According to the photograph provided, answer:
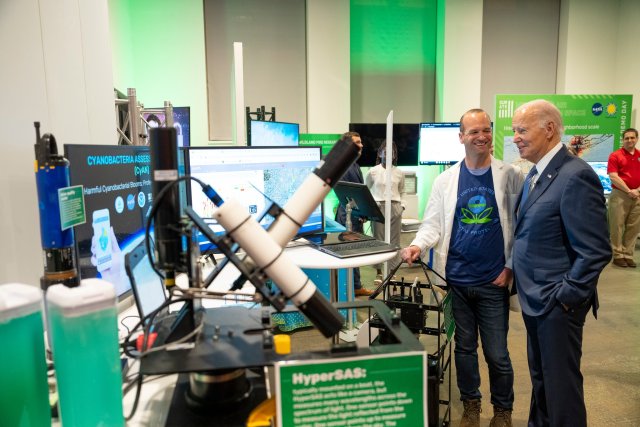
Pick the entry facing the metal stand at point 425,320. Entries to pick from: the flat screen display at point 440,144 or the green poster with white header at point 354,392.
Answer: the flat screen display

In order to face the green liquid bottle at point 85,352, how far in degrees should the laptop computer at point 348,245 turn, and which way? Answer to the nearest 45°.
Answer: approximately 45° to its right

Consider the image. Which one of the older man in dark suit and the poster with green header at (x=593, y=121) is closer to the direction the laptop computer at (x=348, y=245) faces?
the older man in dark suit

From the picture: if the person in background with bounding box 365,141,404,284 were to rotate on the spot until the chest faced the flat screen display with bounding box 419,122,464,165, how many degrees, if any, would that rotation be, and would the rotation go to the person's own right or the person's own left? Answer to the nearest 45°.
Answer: approximately 135° to the person's own left

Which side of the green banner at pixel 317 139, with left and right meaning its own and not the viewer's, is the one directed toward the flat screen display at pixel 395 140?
left

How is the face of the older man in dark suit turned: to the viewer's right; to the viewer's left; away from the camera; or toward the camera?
to the viewer's left

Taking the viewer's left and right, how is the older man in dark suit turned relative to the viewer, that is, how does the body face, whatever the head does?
facing to the left of the viewer

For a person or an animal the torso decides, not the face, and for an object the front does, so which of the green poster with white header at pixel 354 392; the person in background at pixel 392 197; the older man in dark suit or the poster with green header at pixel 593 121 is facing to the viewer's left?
the older man in dark suit

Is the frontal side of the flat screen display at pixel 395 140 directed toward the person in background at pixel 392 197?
yes

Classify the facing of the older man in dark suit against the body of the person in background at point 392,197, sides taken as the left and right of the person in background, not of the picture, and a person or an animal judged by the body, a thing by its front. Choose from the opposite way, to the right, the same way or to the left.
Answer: to the right

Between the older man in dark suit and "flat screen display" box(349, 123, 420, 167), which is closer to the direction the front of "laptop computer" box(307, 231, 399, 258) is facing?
the older man in dark suit
